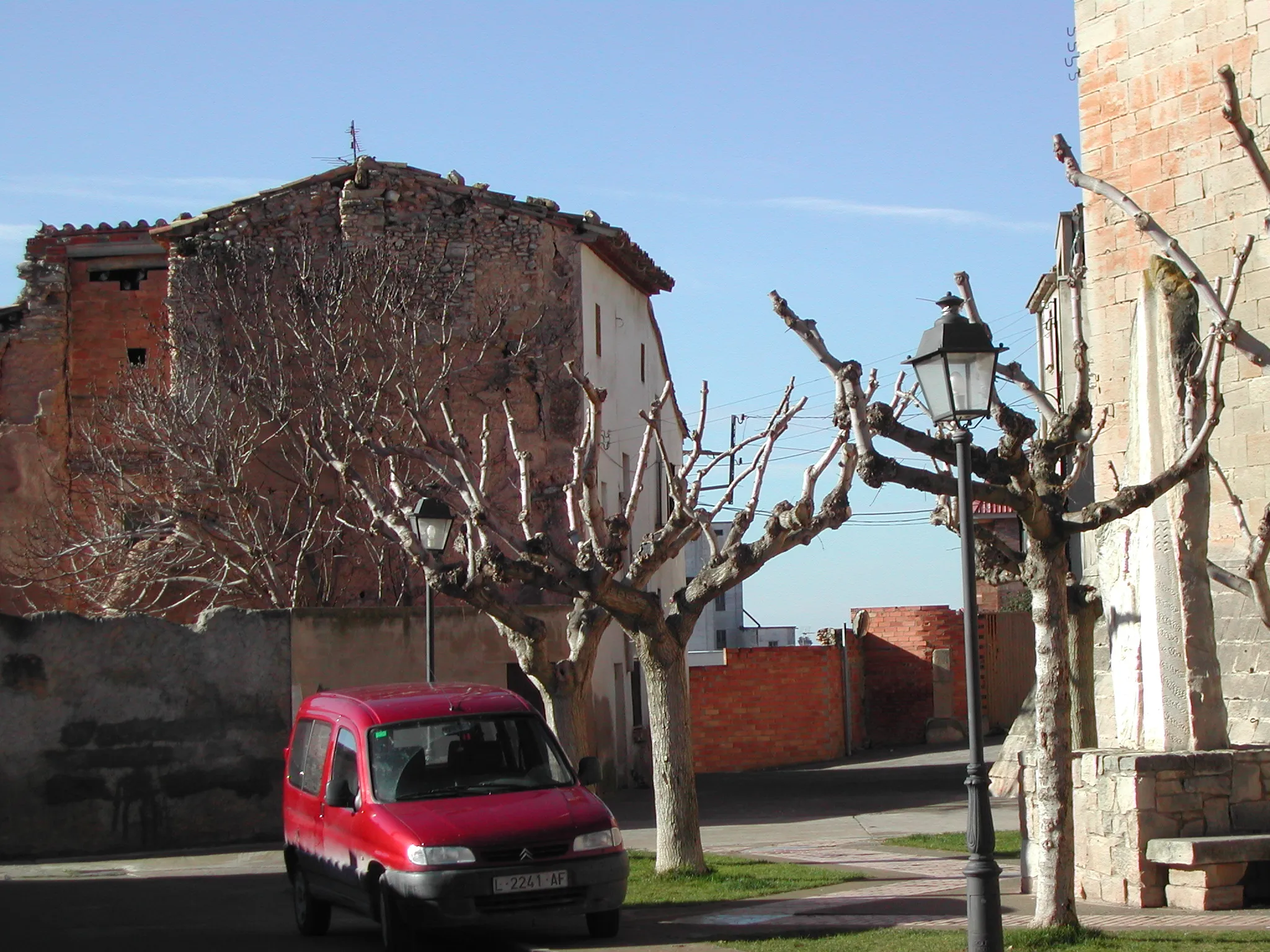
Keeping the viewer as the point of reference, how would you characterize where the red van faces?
facing the viewer and to the right of the viewer

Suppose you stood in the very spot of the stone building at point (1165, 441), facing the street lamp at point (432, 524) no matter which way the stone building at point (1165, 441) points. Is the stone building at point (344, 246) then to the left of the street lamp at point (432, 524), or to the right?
right

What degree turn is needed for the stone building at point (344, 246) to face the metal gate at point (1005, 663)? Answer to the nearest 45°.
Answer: approximately 45° to its left

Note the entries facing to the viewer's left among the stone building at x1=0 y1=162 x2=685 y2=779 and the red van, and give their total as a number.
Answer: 0

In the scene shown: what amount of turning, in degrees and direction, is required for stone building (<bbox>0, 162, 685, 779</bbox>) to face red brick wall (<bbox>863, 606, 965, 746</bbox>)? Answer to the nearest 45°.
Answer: approximately 45° to its left
